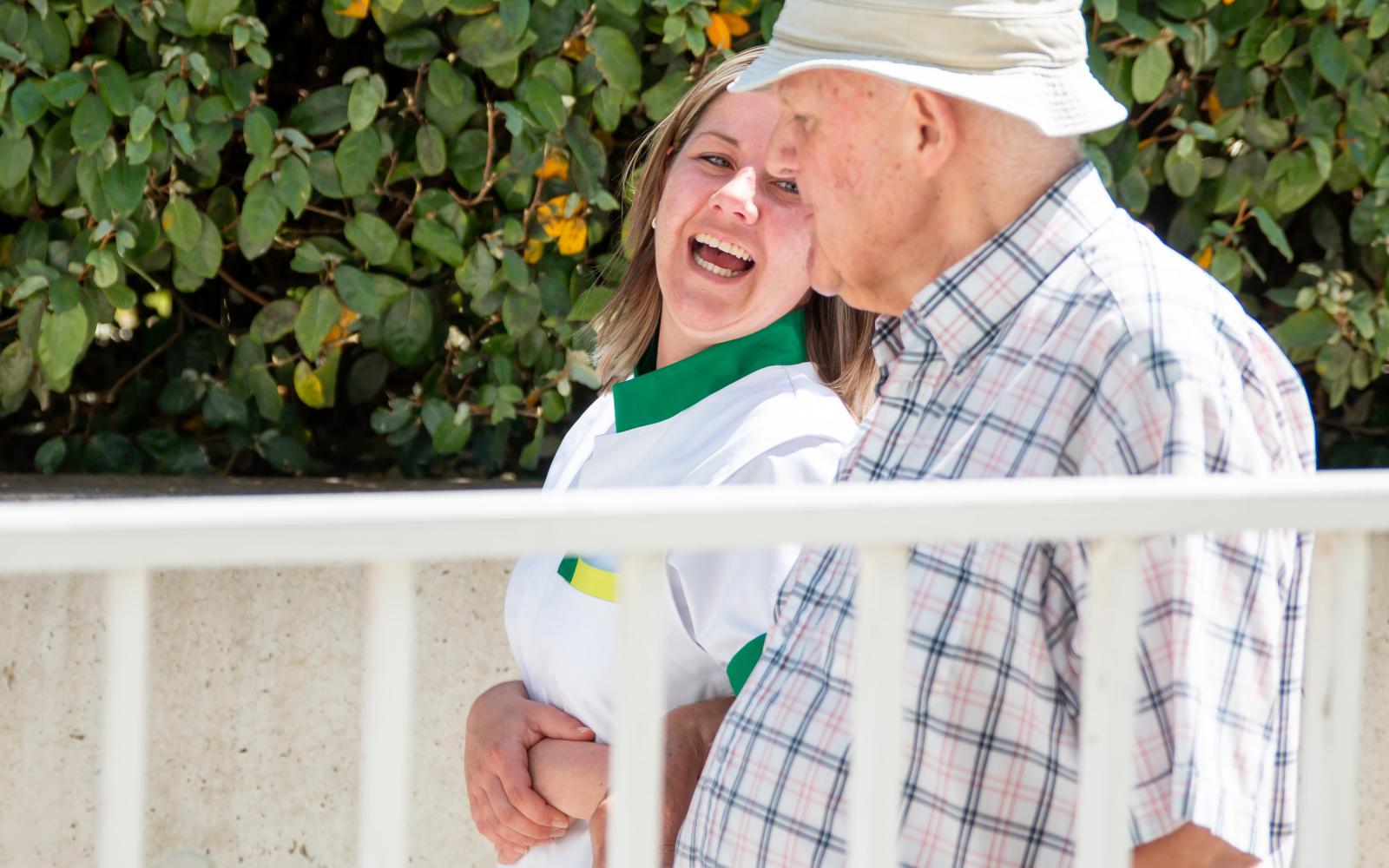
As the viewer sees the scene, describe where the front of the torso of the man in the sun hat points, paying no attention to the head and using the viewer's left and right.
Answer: facing to the left of the viewer

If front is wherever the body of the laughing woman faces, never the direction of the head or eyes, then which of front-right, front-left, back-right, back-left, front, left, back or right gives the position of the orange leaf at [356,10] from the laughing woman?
right

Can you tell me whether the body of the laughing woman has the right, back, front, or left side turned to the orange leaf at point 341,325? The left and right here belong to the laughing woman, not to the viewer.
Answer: right

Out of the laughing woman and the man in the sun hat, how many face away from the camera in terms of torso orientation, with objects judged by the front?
0

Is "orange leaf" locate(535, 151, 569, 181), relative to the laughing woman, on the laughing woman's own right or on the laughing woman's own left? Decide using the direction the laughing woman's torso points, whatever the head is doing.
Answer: on the laughing woman's own right

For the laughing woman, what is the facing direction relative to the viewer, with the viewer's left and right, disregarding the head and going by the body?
facing the viewer and to the left of the viewer

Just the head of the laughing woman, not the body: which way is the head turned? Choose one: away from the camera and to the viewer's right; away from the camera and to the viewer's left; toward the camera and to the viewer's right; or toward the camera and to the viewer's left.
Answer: toward the camera and to the viewer's right
